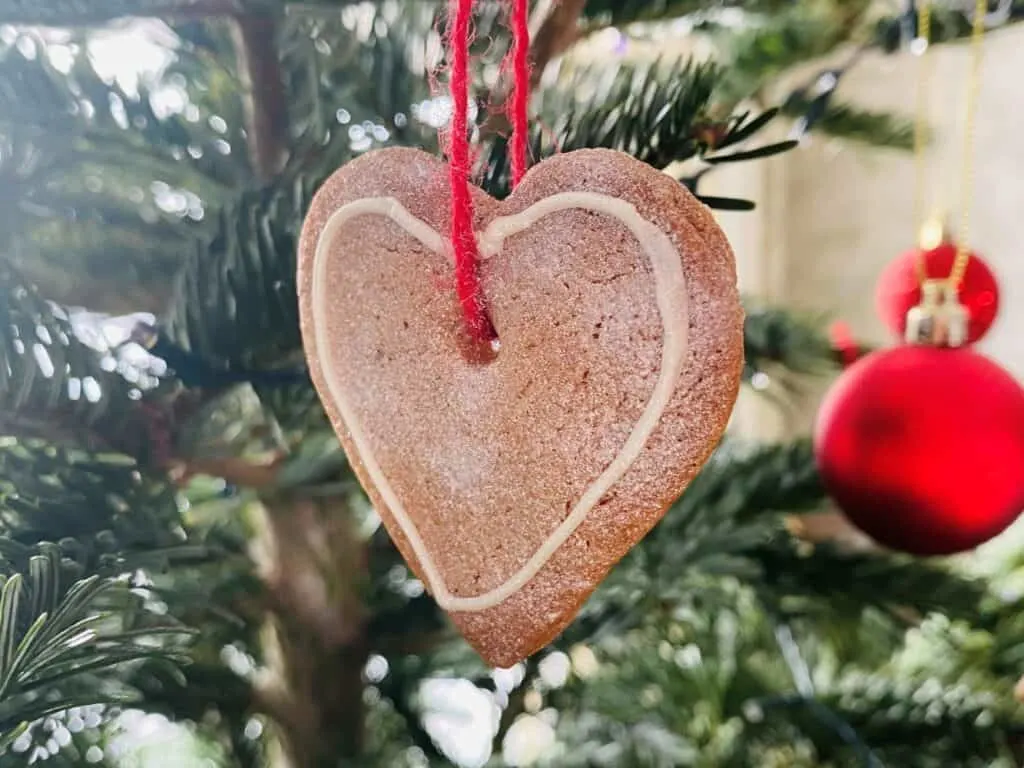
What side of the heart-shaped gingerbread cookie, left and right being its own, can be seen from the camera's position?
front
